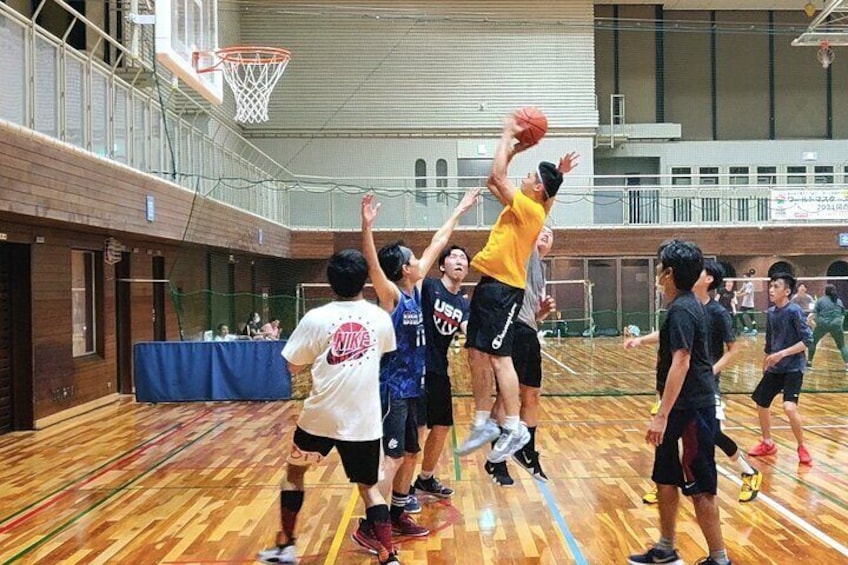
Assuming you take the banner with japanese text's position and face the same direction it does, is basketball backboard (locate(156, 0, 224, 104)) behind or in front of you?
in front

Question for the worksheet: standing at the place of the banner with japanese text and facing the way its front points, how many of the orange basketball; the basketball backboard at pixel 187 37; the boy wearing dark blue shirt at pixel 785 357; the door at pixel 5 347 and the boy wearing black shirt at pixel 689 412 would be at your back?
0

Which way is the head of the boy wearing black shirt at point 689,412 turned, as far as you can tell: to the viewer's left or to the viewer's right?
to the viewer's left

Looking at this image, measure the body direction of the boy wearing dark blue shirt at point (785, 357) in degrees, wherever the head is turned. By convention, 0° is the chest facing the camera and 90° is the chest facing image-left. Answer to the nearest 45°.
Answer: approximately 45°

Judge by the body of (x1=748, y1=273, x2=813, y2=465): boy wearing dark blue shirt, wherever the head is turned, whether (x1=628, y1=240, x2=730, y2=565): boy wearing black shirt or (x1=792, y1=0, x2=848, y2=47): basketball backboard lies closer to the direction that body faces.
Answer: the boy wearing black shirt

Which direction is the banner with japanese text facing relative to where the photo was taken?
toward the camera

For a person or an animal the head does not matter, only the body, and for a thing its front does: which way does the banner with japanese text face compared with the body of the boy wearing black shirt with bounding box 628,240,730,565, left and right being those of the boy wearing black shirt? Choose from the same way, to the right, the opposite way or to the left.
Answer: to the left

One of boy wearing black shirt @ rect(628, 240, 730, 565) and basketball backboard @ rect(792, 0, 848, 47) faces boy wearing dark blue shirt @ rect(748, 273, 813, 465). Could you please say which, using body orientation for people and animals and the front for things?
the basketball backboard
